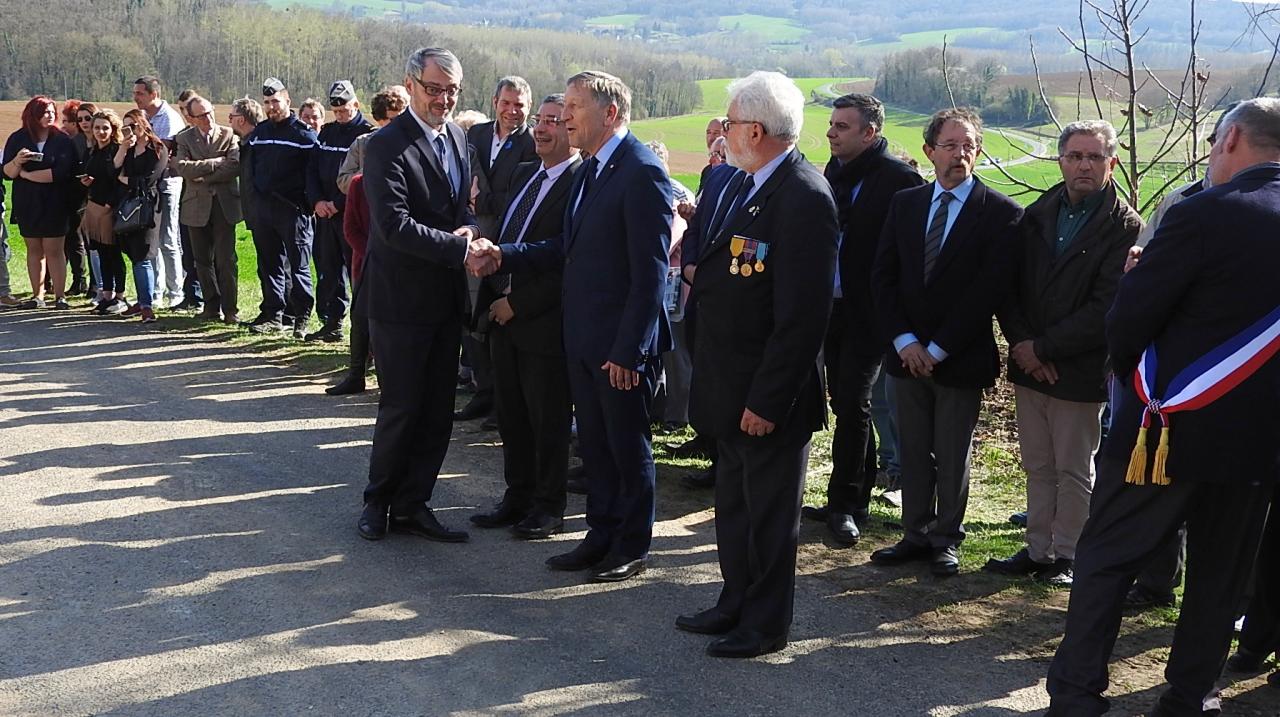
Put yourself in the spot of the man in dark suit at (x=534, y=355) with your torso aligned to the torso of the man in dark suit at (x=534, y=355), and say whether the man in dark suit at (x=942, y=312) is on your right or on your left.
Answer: on your left

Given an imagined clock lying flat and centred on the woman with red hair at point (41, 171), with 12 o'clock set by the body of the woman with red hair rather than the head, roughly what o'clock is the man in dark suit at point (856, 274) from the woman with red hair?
The man in dark suit is roughly at 11 o'clock from the woman with red hair.

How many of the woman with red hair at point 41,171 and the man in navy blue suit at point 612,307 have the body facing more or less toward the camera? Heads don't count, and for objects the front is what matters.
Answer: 1

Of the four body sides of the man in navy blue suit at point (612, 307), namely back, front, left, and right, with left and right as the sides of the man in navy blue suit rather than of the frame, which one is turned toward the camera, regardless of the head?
left

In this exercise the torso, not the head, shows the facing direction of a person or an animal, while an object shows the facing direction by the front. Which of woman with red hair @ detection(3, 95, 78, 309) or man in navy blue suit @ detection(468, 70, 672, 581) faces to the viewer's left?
the man in navy blue suit

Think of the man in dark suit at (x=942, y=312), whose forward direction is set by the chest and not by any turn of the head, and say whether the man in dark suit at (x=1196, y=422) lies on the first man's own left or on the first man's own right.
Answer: on the first man's own left

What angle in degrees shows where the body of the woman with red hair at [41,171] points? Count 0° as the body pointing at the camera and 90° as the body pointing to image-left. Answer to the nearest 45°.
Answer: approximately 0°
